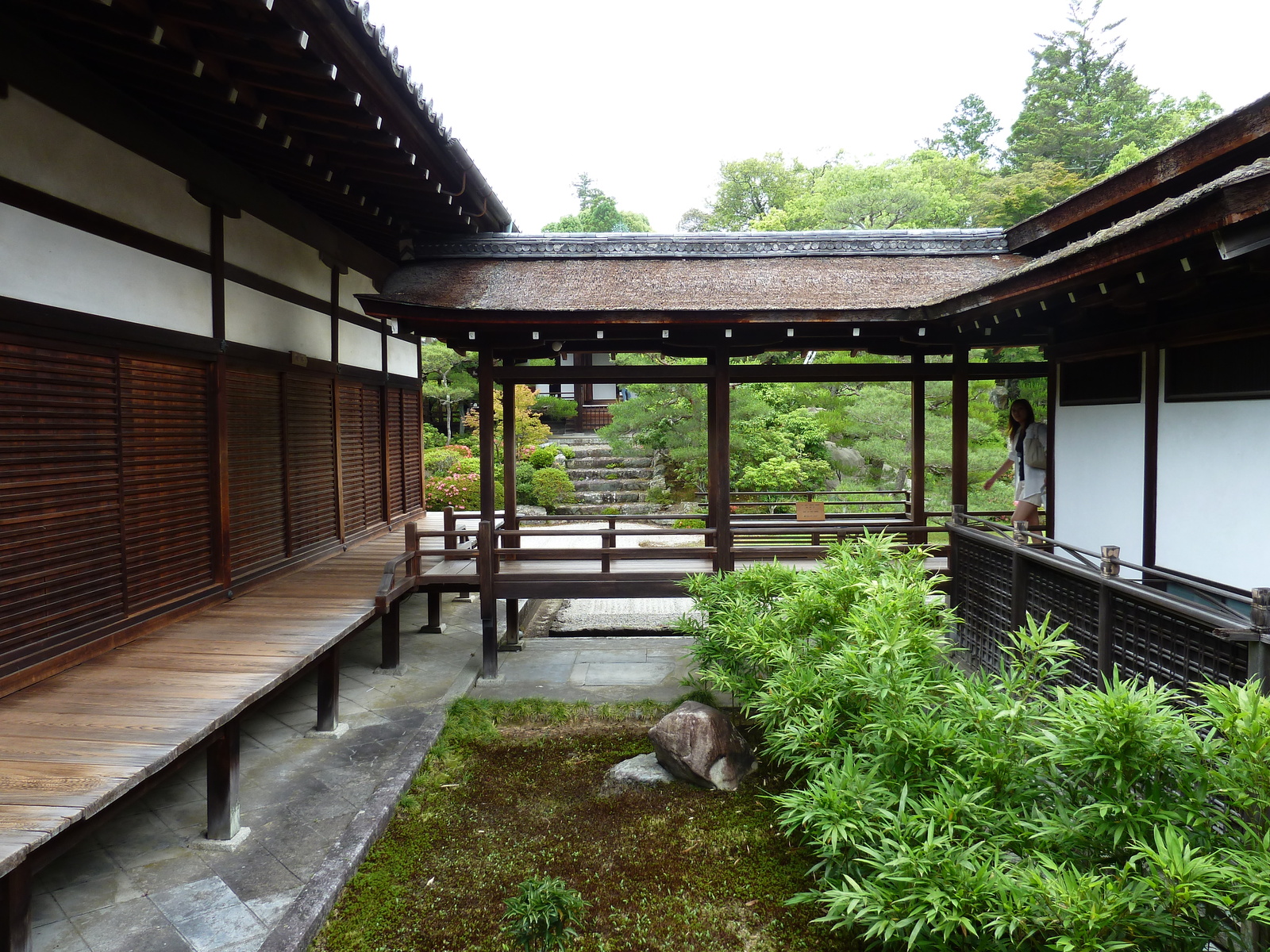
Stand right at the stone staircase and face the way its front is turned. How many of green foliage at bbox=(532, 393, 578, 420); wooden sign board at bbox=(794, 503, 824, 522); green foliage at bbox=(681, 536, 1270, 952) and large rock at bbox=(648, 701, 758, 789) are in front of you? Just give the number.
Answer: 3

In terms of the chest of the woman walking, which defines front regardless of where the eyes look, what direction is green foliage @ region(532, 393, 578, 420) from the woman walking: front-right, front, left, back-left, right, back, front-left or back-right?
right

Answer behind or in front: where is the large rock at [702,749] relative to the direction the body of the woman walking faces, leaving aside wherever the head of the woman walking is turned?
in front

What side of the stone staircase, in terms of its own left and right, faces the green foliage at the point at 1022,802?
front

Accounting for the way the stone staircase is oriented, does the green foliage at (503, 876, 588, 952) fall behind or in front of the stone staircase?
in front

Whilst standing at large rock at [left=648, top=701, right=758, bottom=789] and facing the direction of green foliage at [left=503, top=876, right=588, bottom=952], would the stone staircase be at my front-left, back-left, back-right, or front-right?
back-right

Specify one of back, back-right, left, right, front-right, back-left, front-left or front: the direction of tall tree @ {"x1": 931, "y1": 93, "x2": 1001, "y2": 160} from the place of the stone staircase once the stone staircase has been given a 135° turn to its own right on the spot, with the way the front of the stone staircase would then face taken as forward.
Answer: right

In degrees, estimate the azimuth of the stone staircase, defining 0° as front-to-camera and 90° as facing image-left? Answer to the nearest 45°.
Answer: approximately 0°

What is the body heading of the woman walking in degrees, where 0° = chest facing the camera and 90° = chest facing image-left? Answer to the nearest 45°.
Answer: approximately 45°

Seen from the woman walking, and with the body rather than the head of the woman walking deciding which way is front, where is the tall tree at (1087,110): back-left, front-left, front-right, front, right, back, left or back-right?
back-right

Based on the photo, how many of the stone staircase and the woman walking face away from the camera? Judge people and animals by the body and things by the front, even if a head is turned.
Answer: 0

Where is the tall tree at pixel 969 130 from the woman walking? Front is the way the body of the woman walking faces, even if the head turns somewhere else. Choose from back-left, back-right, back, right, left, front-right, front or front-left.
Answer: back-right

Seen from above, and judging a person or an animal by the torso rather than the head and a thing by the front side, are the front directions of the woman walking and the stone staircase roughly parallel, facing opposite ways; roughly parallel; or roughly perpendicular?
roughly perpendicular

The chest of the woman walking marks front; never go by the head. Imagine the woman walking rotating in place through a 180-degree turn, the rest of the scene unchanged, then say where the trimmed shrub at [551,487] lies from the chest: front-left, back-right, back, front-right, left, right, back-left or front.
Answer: left
